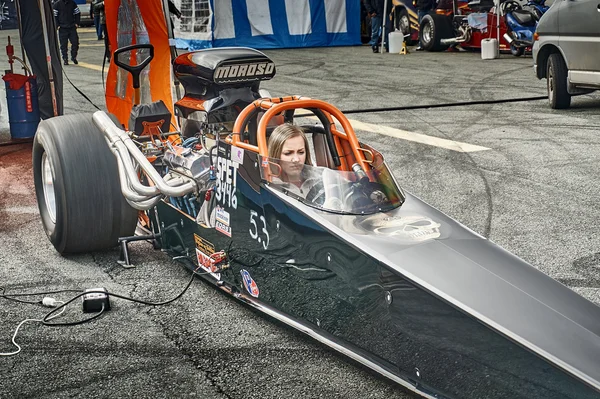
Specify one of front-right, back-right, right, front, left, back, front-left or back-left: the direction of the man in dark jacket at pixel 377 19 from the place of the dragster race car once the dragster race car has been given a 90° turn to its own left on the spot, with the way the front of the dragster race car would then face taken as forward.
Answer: front-left

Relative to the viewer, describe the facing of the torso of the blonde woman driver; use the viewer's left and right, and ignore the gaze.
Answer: facing the viewer and to the right of the viewer

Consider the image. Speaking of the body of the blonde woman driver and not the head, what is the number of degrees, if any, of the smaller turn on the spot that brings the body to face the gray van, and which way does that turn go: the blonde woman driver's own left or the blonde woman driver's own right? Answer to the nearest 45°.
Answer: approximately 90° to the blonde woman driver's own left

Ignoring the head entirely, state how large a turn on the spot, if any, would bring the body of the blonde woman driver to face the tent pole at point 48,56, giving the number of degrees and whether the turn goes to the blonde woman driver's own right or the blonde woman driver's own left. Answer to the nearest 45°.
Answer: approximately 180°

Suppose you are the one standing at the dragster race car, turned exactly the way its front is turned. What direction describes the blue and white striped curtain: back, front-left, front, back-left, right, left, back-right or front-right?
back-left

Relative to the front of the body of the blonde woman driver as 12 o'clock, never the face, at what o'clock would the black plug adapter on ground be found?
The black plug adapter on ground is roughly at 5 o'clock from the blonde woman driver.

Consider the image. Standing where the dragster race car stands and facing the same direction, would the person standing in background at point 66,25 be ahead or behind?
behind
